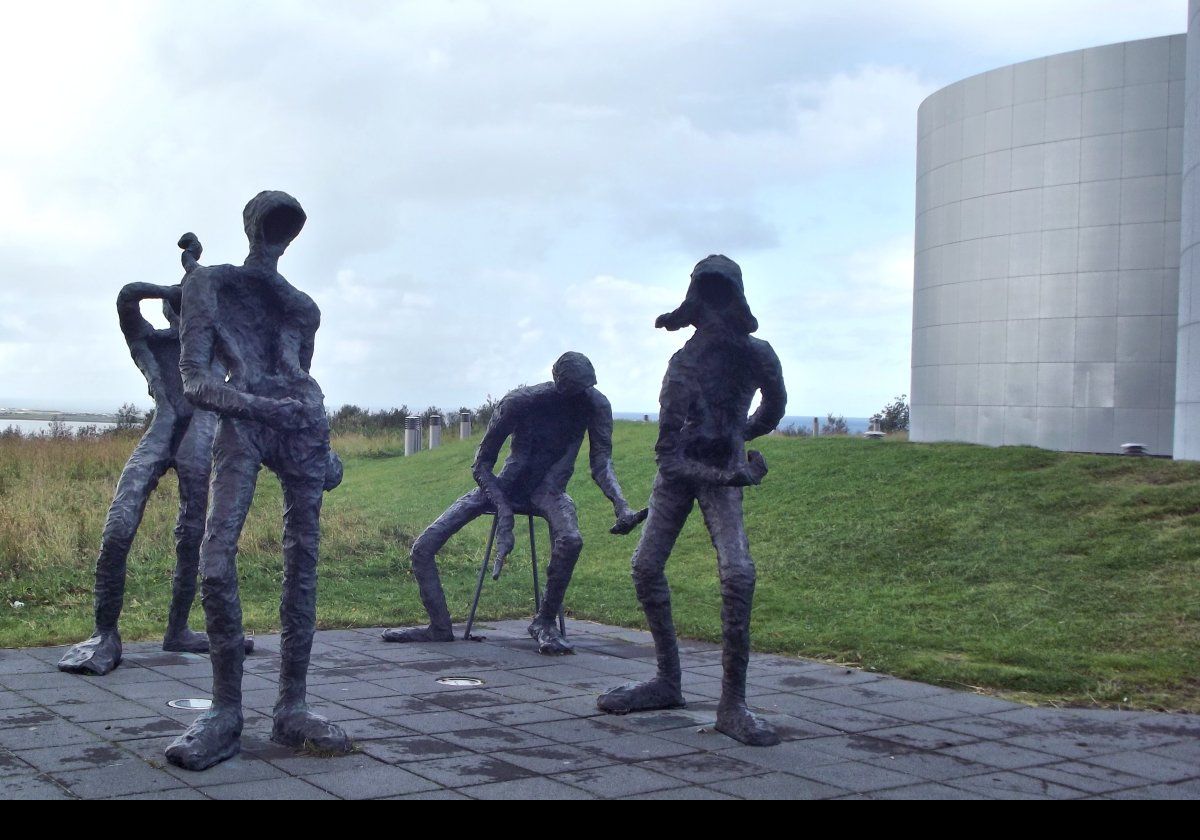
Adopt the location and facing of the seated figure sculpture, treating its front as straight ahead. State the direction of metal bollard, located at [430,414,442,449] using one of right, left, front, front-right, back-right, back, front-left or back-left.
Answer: back

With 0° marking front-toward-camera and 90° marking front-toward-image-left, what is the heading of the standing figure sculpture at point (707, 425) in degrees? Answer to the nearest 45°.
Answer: approximately 0°

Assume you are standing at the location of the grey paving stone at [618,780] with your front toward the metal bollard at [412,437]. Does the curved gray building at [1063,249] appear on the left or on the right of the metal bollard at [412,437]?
right

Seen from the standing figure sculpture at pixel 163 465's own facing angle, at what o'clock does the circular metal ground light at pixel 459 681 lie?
The circular metal ground light is roughly at 10 o'clock from the standing figure sculpture.

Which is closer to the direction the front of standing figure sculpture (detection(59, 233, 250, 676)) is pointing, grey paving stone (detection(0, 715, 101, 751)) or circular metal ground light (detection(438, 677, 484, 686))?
the grey paving stone
